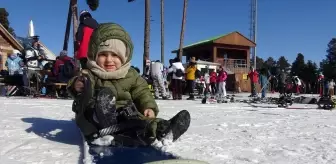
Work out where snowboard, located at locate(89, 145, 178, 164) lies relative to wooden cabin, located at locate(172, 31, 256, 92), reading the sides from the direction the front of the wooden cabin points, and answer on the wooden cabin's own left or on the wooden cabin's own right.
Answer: on the wooden cabin's own right

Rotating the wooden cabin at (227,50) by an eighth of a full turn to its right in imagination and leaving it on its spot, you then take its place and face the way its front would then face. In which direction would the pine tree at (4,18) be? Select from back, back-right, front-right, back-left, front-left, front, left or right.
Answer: right

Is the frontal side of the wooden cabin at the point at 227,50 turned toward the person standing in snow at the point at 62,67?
no

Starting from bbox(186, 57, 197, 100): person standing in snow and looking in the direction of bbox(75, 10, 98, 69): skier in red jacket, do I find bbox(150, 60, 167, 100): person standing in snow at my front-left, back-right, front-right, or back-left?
front-right

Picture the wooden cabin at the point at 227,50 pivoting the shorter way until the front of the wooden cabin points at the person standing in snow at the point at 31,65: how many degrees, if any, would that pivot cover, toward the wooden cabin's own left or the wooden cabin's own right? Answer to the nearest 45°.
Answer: approximately 45° to the wooden cabin's own right

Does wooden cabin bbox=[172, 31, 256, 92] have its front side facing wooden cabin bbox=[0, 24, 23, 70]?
no

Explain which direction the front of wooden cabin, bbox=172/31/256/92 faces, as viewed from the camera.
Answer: facing the viewer and to the right of the viewer

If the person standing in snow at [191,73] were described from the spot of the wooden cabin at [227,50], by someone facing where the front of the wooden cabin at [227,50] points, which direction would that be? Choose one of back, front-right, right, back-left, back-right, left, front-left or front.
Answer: front-right

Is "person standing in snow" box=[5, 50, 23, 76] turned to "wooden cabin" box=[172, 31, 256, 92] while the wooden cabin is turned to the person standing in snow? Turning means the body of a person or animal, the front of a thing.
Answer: no
